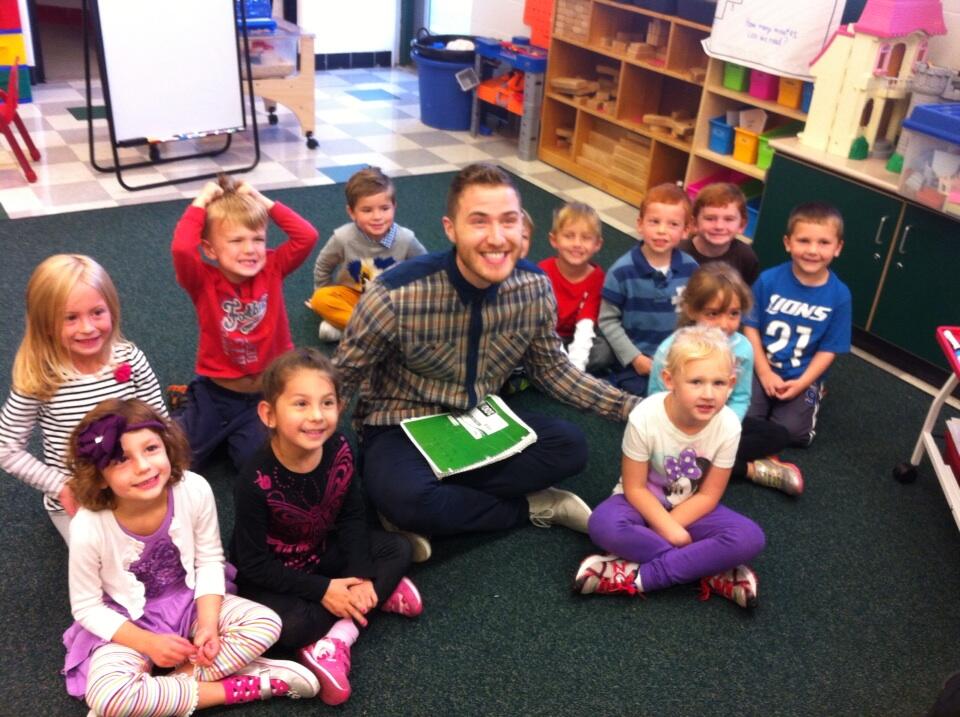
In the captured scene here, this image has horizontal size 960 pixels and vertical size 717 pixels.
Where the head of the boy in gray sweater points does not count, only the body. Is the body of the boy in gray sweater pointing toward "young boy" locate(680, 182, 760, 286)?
no

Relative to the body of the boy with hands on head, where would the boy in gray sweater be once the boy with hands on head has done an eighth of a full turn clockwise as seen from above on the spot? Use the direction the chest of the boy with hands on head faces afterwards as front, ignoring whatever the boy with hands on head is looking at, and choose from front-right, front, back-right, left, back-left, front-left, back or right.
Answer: back-left

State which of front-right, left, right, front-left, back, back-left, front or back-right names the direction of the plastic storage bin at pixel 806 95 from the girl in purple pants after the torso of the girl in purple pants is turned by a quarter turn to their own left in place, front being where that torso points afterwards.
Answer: left

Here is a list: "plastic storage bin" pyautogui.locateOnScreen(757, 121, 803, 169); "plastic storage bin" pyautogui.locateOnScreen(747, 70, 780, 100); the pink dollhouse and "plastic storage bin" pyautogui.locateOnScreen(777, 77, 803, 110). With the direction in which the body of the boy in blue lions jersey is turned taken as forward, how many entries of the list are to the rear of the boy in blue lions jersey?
4

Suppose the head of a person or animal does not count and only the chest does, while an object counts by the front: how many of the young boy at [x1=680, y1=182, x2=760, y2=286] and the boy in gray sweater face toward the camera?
2

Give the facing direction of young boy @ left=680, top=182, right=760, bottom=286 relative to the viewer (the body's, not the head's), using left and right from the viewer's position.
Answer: facing the viewer

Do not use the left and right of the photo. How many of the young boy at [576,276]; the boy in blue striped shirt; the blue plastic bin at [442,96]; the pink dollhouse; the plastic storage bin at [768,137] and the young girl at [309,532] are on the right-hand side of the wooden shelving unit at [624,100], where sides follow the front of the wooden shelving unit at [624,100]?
1

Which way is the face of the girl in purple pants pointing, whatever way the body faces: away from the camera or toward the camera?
toward the camera

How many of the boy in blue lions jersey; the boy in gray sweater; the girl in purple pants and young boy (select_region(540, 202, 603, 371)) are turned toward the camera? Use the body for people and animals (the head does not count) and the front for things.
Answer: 4

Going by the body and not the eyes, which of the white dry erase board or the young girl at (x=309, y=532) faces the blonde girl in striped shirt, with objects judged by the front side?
the white dry erase board

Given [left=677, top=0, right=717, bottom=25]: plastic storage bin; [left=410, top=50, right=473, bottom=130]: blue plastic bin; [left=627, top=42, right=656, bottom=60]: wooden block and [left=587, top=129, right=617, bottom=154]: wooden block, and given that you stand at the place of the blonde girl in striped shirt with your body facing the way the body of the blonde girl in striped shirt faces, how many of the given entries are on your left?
4

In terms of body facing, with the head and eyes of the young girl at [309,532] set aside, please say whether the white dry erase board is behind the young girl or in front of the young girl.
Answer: behind

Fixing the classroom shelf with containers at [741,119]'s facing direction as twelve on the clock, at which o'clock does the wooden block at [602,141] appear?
The wooden block is roughly at 3 o'clock from the classroom shelf with containers.

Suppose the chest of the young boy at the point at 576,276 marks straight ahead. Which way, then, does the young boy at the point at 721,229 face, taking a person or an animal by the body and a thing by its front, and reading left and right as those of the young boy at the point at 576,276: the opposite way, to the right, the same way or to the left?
the same way

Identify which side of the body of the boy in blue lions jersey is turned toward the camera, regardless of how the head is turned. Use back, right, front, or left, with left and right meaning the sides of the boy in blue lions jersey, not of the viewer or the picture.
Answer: front

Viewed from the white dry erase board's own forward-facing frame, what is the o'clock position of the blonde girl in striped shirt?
The blonde girl in striped shirt is roughly at 12 o'clock from the white dry erase board.

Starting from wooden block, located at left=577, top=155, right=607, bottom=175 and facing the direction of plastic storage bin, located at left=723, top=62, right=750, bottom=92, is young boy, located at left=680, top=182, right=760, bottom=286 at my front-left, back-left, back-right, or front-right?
front-right

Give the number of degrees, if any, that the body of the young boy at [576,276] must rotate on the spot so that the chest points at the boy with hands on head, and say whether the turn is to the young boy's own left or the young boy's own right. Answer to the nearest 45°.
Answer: approximately 45° to the young boy's own right

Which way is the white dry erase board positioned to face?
toward the camera

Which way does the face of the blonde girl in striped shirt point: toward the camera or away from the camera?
toward the camera

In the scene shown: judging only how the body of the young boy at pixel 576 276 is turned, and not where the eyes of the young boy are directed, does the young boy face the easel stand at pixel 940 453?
no

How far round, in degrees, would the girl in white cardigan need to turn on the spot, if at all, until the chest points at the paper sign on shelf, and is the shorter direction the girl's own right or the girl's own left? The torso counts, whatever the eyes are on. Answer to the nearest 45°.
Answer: approximately 90° to the girl's own left

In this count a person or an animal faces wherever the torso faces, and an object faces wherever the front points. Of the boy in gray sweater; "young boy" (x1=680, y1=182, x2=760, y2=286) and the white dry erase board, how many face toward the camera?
3
